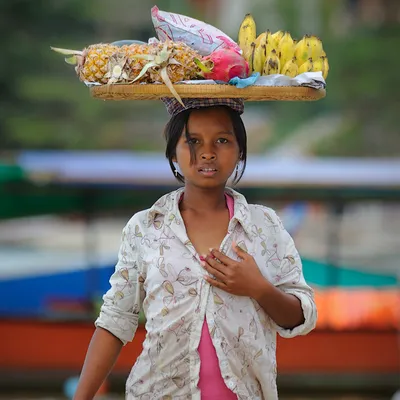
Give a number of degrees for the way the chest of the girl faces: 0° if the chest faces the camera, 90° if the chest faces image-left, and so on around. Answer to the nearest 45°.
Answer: approximately 0°
